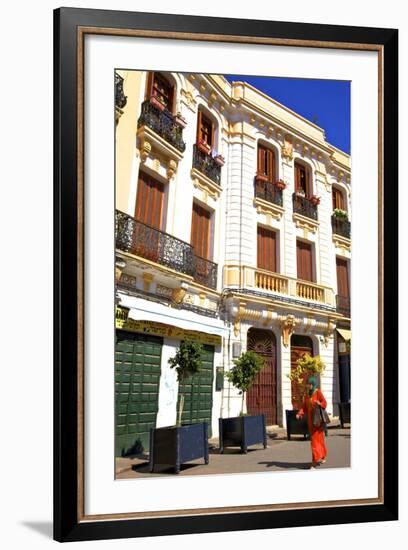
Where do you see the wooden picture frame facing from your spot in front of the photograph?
facing the viewer and to the right of the viewer
